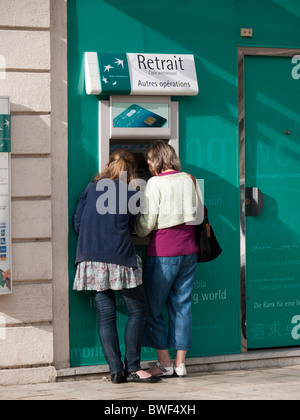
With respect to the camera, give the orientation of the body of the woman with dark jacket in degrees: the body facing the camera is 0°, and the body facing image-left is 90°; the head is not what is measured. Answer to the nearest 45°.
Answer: approximately 225°

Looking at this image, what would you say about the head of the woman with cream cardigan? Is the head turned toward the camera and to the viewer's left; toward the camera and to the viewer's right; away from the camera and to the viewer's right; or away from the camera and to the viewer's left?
away from the camera and to the viewer's left

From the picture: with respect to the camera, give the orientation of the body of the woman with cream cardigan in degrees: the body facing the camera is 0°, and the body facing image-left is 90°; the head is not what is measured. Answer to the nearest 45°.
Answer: approximately 135°
